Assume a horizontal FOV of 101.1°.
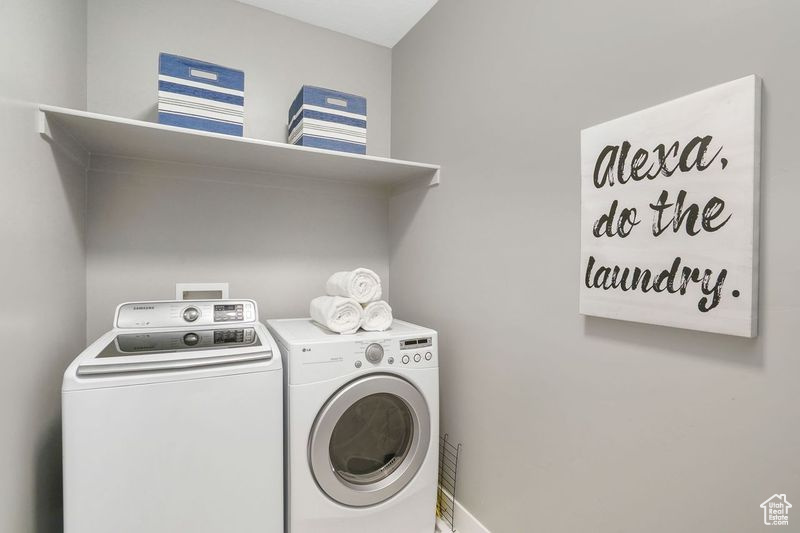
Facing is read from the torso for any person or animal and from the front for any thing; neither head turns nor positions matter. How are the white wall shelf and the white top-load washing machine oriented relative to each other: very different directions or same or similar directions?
same or similar directions

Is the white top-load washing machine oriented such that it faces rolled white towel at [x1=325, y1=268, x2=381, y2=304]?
no

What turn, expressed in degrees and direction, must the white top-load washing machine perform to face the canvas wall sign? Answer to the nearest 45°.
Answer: approximately 45° to its left

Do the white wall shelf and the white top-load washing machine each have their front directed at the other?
no

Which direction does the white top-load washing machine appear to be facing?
toward the camera

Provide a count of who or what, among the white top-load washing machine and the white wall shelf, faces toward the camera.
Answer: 2

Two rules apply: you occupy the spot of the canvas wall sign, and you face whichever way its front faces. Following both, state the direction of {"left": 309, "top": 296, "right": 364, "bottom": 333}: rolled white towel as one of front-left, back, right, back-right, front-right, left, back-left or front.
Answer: front-right

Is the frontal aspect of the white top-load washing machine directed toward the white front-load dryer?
no

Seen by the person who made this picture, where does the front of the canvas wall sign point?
facing the viewer and to the left of the viewer

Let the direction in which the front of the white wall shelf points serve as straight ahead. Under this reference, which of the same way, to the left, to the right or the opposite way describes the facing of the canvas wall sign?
to the right

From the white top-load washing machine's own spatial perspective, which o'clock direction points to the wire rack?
The wire rack is roughly at 9 o'clock from the white top-load washing machine.

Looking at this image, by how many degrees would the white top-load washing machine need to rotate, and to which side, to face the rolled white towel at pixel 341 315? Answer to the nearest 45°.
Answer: approximately 90° to its left

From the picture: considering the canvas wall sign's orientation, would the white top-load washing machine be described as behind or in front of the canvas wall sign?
in front
